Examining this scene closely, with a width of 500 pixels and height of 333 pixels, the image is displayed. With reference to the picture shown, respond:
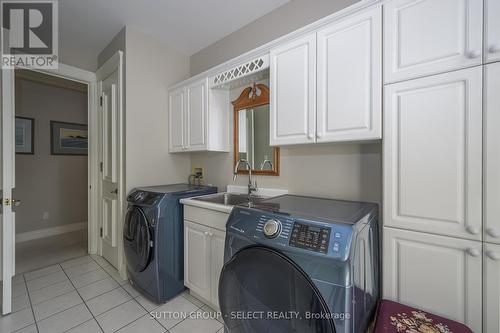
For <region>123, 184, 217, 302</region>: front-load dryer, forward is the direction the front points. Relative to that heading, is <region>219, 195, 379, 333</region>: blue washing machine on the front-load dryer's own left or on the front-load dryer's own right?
on the front-load dryer's own left

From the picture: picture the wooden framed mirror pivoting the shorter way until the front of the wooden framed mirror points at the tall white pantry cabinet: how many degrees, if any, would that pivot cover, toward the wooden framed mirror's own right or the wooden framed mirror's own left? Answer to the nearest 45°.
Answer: approximately 90° to the wooden framed mirror's own left

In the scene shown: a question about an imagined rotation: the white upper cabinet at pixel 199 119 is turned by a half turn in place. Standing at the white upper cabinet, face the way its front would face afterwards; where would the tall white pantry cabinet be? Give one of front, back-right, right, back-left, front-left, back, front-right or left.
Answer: right

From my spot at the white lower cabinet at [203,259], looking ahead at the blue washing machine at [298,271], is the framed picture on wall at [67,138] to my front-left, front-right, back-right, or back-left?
back-right

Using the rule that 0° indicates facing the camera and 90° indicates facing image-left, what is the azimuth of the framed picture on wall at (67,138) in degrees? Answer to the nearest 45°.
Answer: approximately 315°

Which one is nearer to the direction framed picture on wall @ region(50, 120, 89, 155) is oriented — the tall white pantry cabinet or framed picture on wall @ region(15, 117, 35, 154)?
the tall white pantry cabinet

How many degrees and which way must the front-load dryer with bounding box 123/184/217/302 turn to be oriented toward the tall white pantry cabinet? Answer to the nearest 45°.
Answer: approximately 90° to its left

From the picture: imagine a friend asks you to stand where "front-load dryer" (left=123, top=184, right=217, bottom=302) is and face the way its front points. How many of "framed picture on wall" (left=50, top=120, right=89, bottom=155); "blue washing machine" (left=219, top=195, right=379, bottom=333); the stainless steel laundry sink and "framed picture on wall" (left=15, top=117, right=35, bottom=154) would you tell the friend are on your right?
2

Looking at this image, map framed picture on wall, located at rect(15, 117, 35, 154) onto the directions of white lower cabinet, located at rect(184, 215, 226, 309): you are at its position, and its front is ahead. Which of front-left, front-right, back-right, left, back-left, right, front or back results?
right

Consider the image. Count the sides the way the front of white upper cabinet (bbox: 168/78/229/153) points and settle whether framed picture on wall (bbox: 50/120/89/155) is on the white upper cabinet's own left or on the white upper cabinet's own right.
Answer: on the white upper cabinet's own right

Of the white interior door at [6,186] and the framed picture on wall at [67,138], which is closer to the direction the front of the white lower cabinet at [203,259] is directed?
the white interior door

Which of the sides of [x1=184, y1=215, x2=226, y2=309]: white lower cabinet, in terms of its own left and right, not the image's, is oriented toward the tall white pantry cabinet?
left
